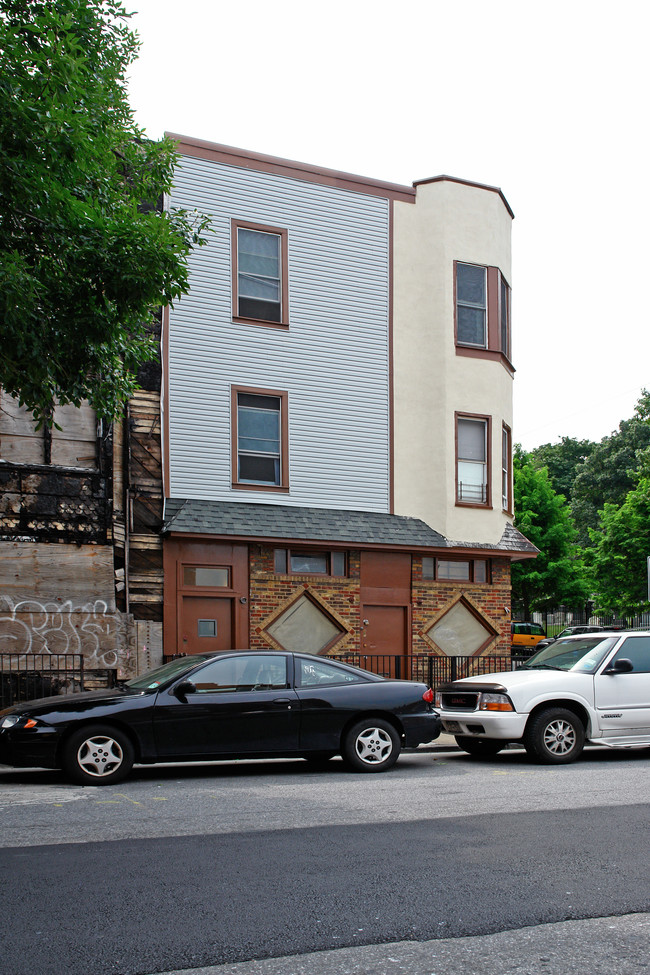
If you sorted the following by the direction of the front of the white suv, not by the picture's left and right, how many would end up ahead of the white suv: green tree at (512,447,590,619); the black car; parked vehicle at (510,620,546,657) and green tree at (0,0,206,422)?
2

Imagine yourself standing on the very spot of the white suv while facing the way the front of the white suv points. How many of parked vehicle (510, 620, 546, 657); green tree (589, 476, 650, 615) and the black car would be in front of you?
1

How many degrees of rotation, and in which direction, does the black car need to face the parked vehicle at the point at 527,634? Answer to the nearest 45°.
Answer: approximately 90° to its right

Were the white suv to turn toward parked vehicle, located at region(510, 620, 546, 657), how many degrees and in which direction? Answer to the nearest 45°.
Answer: approximately 135° to its right

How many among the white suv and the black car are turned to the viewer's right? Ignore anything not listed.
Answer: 0

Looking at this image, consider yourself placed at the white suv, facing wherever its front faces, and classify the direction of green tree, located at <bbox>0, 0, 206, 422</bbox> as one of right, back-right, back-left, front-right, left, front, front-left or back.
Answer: front

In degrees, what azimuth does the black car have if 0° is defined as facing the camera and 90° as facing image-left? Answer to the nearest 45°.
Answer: approximately 90°

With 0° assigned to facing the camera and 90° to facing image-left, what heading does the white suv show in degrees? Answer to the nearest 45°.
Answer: approximately 45°

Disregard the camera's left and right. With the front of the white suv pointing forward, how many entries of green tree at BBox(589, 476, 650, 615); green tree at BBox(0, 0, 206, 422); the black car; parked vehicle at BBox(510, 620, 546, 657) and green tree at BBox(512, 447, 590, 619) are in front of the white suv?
2
